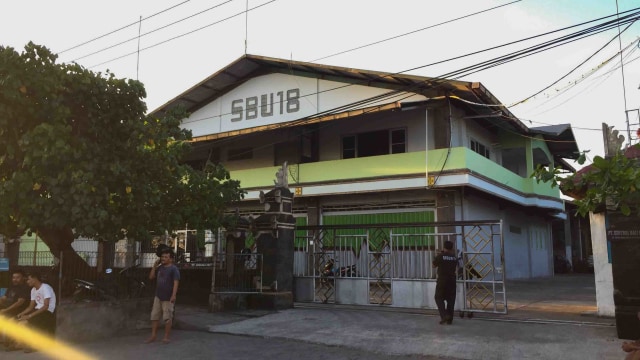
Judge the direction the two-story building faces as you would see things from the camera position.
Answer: facing the viewer and to the left of the viewer

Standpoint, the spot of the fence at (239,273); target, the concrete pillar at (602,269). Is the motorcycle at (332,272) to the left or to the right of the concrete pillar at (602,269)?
left

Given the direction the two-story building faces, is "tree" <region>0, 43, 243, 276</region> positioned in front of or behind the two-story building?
in front

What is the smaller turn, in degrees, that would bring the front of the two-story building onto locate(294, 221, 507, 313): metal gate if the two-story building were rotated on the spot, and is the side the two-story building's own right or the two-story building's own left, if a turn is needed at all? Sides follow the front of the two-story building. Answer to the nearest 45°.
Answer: approximately 45° to the two-story building's own left

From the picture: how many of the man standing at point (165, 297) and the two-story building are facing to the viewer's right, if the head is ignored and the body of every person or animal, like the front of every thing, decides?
0

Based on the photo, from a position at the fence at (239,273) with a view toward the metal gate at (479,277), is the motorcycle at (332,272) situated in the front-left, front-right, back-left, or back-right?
front-left

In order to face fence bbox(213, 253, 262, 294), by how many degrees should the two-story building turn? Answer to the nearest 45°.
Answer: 0° — it already faces it

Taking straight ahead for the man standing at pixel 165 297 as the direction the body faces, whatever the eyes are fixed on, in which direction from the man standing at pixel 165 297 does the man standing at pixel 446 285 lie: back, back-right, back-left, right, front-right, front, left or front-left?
back-left

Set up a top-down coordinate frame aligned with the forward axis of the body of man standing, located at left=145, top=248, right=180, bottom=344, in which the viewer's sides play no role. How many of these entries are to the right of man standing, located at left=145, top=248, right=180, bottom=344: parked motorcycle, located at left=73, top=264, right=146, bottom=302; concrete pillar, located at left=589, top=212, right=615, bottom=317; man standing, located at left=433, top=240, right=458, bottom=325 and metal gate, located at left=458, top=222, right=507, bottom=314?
1

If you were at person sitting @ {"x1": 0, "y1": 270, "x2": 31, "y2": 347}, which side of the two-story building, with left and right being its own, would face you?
front

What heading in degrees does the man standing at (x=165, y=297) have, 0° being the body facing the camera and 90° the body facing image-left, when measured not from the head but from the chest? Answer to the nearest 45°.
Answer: approximately 45°

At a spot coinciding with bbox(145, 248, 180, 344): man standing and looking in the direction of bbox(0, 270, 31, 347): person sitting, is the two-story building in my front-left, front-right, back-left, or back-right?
back-right
